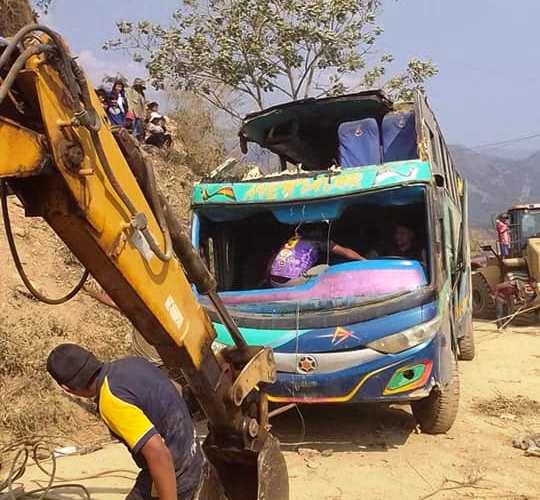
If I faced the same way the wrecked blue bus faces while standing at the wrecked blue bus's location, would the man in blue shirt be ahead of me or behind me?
ahead

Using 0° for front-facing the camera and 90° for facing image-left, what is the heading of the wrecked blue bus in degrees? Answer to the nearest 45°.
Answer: approximately 0°

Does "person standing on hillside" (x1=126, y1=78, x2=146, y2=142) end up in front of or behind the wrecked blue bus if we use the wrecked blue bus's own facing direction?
behind

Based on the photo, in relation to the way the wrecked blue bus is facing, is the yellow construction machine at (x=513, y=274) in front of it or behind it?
behind

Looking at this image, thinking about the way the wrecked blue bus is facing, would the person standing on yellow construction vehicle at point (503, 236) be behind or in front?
behind
